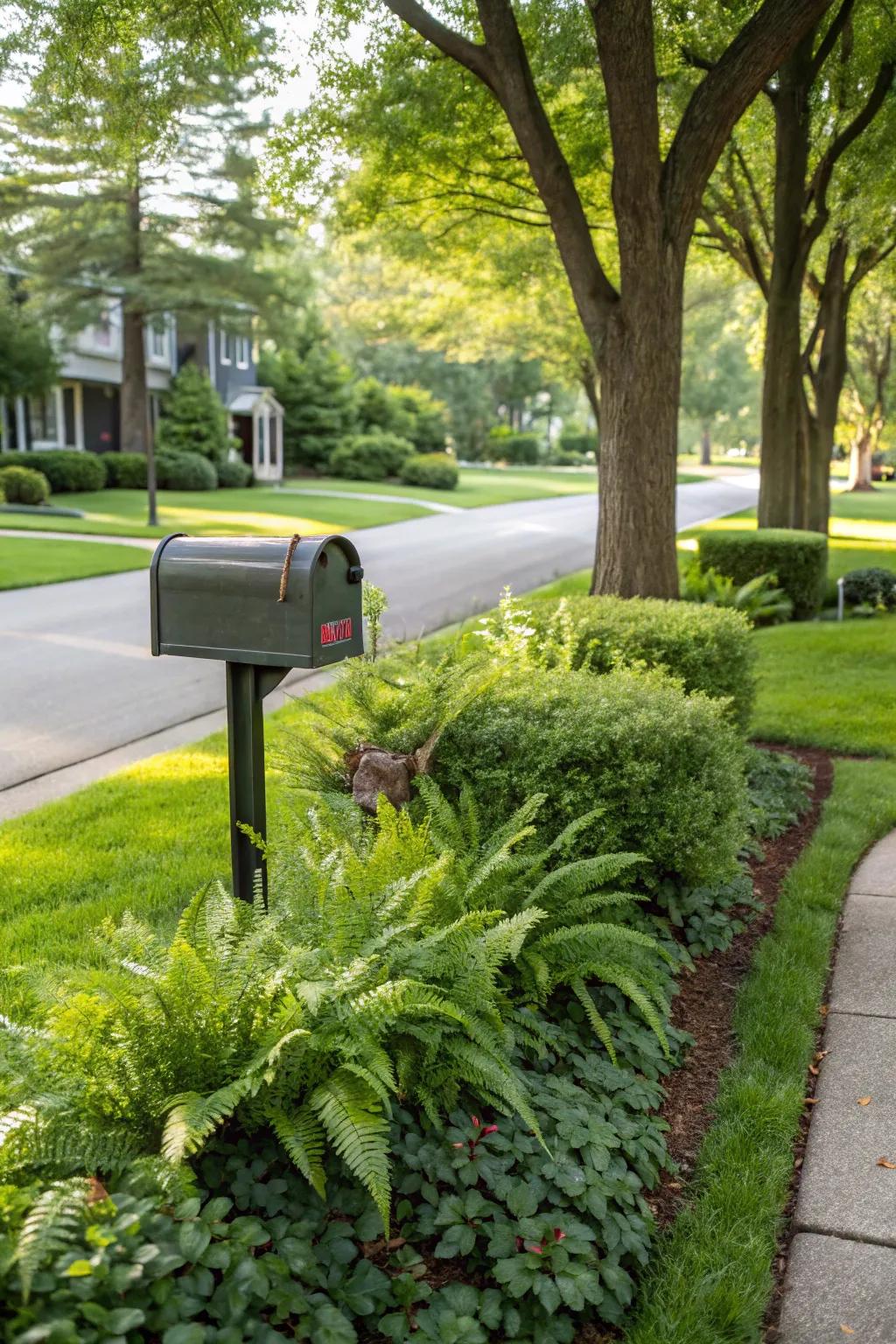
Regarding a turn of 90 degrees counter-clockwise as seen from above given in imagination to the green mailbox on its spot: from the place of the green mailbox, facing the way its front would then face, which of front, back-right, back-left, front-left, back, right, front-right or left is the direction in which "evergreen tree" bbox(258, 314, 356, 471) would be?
front-left

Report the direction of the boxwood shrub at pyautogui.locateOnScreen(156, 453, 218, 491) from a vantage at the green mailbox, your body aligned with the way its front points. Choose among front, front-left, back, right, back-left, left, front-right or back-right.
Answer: back-left

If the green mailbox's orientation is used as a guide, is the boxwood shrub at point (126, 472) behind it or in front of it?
behind

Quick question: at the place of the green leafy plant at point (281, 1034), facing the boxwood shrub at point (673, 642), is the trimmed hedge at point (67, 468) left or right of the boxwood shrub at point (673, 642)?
left

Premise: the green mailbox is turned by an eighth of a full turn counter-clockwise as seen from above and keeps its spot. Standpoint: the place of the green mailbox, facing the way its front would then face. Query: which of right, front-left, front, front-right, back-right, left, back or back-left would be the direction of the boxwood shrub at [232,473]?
left

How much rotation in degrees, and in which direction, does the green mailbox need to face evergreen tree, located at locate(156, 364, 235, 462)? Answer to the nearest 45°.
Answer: approximately 135° to its left

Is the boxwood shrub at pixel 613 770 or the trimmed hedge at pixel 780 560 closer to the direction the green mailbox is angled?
the boxwood shrub

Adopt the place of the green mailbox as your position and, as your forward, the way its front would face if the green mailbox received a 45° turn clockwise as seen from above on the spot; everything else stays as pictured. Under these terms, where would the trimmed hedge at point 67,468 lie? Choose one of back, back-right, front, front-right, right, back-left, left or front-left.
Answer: back

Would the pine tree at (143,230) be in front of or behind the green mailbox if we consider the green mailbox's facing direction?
behind

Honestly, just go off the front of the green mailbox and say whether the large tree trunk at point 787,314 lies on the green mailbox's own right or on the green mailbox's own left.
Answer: on the green mailbox's own left

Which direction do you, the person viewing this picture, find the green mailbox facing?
facing the viewer and to the right of the viewer

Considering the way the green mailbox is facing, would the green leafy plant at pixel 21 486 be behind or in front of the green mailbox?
behind
